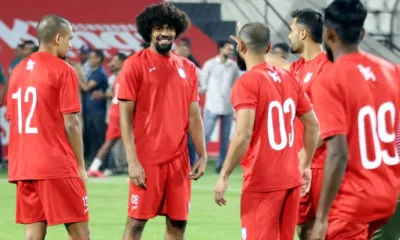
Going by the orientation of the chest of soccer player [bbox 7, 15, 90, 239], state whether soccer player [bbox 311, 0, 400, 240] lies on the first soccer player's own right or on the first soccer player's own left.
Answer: on the first soccer player's own right

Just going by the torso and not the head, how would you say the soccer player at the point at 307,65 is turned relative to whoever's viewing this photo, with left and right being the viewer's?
facing the viewer and to the left of the viewer

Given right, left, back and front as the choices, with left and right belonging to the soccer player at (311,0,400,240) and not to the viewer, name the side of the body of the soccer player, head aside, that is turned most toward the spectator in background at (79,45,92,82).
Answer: front

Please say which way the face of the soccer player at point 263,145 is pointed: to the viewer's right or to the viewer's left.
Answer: to the viewer's left

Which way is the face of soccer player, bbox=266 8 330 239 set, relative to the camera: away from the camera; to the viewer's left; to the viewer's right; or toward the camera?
to the viewer's left

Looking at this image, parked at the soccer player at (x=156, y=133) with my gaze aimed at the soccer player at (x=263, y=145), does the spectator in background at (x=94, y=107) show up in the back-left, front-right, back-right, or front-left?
back-left

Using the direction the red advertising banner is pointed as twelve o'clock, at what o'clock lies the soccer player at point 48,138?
The soccer player is roughly at 12 o'clock from the red advertising banner.

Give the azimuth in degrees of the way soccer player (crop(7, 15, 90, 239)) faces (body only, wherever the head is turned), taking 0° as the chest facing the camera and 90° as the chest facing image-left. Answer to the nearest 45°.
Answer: approximately 225°
